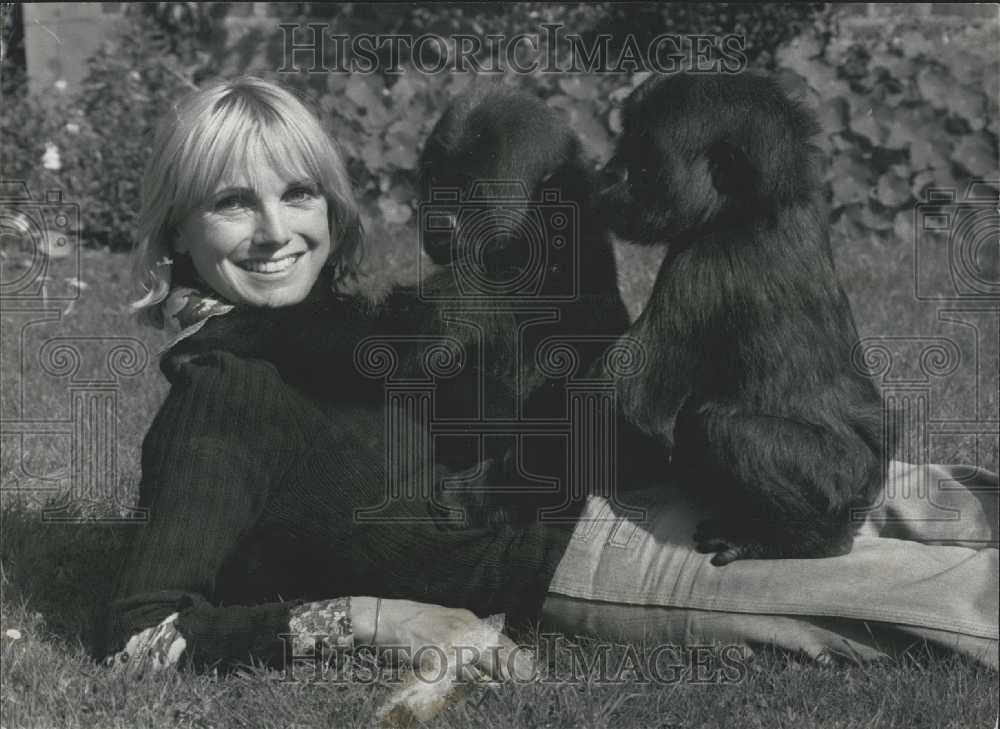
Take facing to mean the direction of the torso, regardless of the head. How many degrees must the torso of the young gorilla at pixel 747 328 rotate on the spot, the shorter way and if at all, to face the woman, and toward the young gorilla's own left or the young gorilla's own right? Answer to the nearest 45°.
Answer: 0° — it already faces them

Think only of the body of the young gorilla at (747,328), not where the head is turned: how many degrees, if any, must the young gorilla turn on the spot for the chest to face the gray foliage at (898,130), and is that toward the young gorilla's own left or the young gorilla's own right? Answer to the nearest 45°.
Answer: approximately 90° to the young gorilla's own right

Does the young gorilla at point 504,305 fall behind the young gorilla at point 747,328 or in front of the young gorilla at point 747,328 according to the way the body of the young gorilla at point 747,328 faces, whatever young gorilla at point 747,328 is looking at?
in front

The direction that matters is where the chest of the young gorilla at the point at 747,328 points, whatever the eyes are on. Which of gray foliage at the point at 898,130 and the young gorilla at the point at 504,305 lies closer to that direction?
the young gorilla

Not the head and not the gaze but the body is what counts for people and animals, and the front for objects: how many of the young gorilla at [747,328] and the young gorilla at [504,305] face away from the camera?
0

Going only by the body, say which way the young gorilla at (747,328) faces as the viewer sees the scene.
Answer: to the viewer's left

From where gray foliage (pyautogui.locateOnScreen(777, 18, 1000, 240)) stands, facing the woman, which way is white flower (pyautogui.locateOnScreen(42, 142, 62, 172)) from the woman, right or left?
right

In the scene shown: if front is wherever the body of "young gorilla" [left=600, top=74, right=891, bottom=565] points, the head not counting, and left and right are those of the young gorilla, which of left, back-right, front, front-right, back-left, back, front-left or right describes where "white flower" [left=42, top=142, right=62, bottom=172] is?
front-right
